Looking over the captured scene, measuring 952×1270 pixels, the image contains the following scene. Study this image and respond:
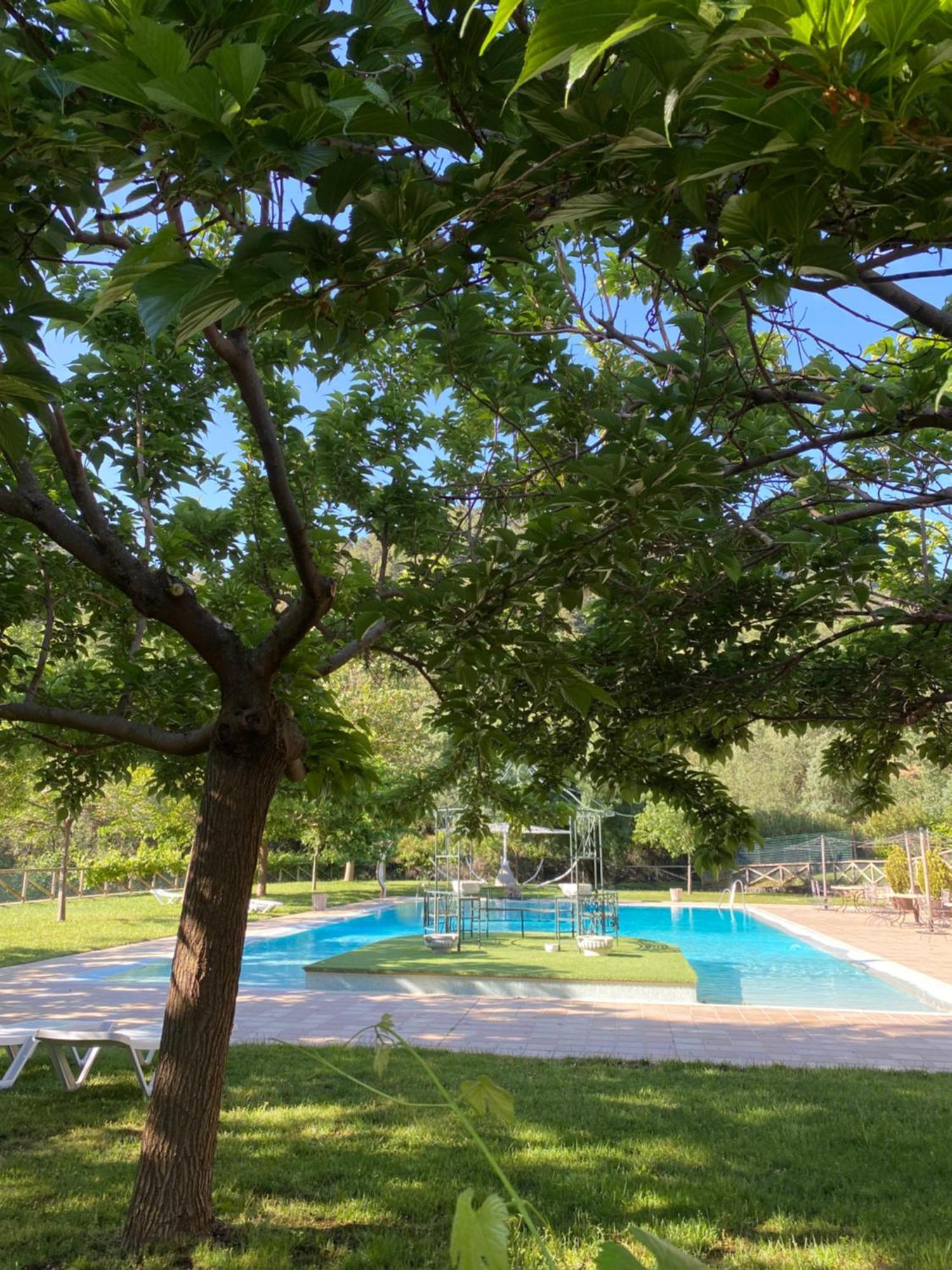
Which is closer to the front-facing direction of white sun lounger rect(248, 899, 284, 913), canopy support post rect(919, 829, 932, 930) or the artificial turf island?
the canopy support post

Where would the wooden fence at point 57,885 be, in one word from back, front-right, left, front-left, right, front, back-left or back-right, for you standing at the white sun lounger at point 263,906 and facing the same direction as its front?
back-left

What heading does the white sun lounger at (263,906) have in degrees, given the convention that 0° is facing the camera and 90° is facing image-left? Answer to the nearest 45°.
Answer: approximately 270°

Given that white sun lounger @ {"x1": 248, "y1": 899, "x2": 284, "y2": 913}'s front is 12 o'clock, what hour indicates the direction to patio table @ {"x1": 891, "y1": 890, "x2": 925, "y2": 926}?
The patio table is roughly at 1 o'clock from the white sun lounger.

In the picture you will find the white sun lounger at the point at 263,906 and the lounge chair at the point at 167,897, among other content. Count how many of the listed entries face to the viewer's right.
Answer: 2

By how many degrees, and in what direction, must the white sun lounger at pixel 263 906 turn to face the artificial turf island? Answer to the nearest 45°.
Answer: approximately 90° to its right

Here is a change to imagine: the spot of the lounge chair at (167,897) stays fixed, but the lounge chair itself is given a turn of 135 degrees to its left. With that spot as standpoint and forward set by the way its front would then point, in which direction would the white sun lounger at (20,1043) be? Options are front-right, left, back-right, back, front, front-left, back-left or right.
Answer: back-left

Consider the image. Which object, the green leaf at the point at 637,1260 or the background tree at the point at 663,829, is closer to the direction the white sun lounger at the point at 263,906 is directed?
the background tree

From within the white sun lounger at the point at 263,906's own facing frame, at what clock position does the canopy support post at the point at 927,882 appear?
The canopy support post is roughly at 1 o'clock from the white sun lounger.

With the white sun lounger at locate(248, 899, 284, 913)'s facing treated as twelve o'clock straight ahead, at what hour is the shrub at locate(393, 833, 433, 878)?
The shrub is roughly at 10 o'clock from the white sun lounger.

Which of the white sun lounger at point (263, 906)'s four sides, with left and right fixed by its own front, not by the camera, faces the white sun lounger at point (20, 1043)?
right

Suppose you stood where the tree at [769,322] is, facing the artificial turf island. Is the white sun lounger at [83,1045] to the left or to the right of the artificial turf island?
left

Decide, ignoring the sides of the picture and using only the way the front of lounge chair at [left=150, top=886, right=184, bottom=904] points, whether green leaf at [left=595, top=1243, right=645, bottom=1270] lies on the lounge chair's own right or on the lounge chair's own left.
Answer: on the lounge chair's own right

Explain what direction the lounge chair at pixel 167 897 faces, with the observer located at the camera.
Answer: facing to the right of the viewer
